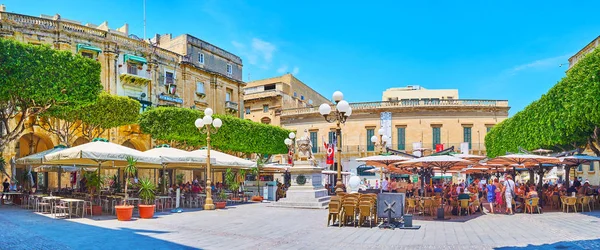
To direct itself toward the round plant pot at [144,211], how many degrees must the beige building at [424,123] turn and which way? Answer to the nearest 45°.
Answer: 0° — it already faces it

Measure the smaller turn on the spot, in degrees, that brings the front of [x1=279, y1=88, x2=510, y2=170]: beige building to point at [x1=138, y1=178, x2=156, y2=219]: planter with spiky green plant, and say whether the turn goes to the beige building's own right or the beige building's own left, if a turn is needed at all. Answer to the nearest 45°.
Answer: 0° — it already faces it

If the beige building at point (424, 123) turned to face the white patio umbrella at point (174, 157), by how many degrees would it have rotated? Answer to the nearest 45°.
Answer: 0° — it already faces it

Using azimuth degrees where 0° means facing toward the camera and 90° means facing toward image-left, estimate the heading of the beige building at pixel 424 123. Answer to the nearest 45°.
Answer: approximately 0°

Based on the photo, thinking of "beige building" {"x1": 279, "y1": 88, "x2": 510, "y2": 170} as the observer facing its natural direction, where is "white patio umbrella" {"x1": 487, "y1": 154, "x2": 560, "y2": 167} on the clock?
The white patio umbrella is roughly at 12 o'clock from the beige building.

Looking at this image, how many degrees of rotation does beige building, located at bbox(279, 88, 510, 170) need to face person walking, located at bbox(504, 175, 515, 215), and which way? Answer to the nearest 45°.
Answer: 0° — it already faces them
